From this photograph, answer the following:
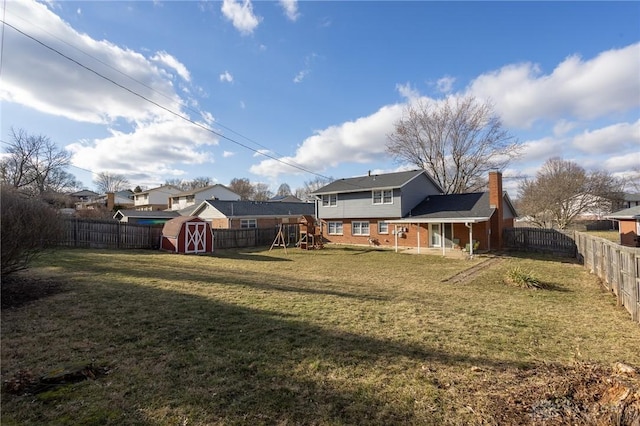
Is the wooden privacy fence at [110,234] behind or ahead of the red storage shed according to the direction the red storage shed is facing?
behind

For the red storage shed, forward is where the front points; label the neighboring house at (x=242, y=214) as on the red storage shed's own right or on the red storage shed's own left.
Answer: on the red storage shed's own left

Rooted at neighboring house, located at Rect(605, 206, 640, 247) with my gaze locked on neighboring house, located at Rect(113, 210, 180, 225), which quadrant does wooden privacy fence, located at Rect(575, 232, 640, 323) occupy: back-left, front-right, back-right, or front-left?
front-left

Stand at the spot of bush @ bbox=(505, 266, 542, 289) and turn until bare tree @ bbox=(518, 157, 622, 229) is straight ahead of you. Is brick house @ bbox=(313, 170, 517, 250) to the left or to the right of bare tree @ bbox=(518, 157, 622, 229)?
left

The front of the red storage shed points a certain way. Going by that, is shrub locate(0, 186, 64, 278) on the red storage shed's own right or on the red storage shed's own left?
on the red storage shed's own right

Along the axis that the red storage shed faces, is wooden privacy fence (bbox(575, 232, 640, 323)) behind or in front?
in front

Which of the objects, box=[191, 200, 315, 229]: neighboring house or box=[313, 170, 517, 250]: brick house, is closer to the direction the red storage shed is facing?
the brick house

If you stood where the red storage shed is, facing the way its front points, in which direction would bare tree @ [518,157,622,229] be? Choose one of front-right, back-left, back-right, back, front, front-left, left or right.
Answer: front-left

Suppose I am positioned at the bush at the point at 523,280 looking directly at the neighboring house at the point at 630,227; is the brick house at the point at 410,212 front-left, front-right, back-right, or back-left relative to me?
front-left

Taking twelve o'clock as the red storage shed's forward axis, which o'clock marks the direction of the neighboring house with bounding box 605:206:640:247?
The neighboring house is roughly at 11 o'clock from the red storage shed.
